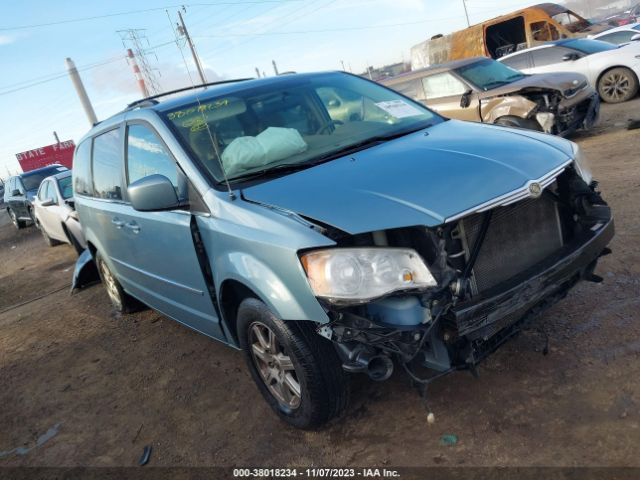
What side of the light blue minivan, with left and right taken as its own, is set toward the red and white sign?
back

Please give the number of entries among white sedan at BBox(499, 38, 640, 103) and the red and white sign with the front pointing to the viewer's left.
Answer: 0

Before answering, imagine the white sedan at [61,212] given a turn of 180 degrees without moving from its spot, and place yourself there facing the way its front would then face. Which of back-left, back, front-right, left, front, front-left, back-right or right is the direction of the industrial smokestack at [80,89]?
front-right

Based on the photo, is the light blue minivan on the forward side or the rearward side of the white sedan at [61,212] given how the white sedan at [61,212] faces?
on the forward side

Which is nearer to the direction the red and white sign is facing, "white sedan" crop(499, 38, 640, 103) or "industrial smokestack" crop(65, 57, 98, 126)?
the white sedan

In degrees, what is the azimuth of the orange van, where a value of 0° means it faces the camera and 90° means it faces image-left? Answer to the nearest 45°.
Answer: approximately 315°

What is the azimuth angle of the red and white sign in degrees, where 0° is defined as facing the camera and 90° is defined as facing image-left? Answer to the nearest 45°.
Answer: approximately 0°

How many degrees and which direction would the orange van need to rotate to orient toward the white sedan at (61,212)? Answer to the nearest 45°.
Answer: approximately 90° to its right

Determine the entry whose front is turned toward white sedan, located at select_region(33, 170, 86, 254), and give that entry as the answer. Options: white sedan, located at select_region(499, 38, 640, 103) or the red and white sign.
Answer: the red and white sign

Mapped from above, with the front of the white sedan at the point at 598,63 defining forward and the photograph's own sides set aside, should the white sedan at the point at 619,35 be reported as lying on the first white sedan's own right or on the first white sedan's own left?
on the first white sedan's own left

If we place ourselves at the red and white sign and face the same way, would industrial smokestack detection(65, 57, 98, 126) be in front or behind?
behind

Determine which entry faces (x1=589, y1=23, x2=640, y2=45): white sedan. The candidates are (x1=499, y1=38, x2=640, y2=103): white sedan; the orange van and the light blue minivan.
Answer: the orange van
